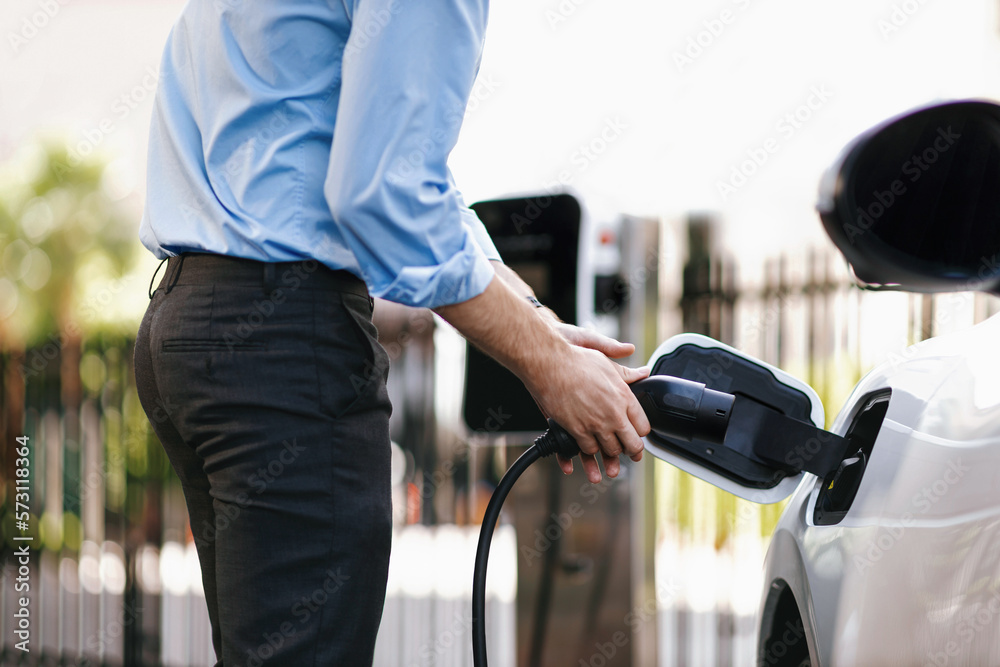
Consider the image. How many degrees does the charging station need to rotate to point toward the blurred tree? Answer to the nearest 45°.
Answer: approximately 90° to its right

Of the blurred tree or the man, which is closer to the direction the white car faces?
the blurred tree

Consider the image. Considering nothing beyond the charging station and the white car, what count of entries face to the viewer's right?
0

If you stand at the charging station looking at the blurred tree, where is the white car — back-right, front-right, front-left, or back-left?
back-left

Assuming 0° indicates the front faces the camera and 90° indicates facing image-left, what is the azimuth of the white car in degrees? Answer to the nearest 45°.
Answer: approximately 135°

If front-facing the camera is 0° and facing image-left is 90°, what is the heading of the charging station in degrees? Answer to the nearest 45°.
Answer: approximately 45°

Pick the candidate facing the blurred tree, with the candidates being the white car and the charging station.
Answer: the white car

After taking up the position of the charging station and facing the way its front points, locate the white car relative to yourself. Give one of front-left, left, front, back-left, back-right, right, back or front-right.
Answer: front-left

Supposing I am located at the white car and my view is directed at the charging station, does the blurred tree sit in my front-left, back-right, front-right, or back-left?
front-left

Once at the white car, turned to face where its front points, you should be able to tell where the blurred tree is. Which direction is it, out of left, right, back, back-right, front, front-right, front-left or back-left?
front
